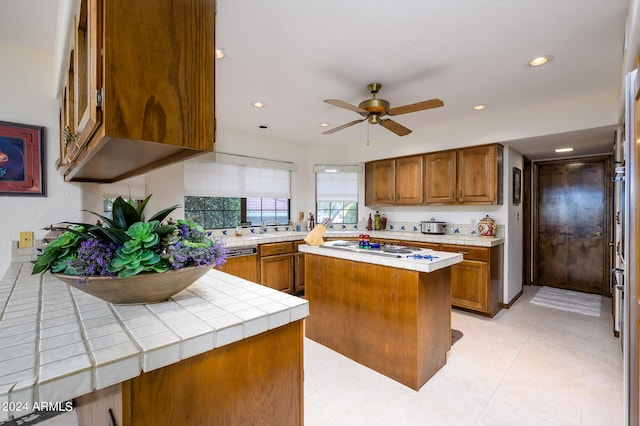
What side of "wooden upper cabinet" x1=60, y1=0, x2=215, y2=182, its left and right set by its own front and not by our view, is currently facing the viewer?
left

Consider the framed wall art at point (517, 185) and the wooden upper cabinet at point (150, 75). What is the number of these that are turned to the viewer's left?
1
